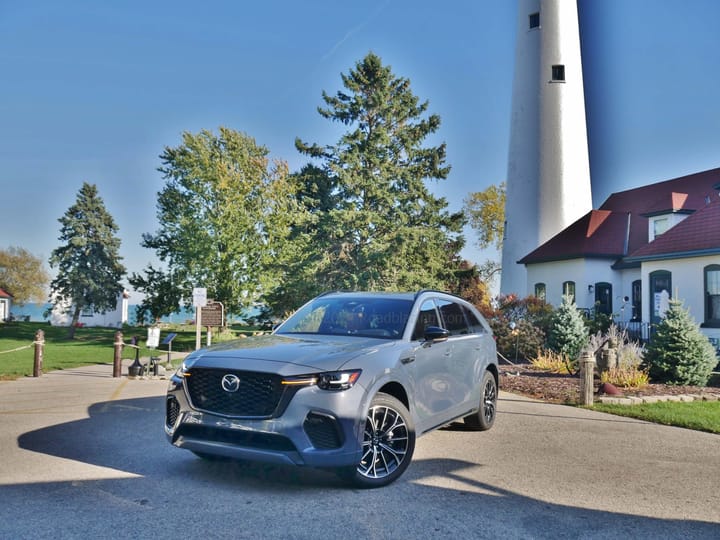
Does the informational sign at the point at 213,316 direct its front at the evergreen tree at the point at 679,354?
no

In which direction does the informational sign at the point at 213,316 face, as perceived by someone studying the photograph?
facing the viewer

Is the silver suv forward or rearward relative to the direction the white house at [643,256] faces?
forward

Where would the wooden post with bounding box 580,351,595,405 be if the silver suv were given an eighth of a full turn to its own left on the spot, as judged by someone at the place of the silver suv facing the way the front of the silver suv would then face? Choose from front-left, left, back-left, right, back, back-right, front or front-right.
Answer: back-left

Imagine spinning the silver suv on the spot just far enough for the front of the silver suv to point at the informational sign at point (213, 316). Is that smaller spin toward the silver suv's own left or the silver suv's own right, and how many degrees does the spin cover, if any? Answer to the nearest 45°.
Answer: approximately 135° to the silver suv's own right

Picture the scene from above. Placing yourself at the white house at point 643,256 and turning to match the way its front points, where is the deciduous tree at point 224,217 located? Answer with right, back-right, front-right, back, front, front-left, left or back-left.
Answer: front-right

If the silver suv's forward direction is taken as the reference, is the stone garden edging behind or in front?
behind

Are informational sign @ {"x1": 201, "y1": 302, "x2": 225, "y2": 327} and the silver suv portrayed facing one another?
no

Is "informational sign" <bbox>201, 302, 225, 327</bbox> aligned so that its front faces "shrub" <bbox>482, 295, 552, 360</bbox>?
no

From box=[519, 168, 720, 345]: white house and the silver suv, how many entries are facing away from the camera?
0

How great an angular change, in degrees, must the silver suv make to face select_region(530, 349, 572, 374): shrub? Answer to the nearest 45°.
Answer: approximately 180°

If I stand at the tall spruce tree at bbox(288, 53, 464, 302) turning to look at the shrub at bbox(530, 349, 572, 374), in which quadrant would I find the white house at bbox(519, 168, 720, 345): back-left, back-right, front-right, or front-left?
front-left

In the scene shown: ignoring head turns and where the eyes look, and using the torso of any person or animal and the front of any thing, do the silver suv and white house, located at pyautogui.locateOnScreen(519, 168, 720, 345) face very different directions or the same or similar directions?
same or similar directions

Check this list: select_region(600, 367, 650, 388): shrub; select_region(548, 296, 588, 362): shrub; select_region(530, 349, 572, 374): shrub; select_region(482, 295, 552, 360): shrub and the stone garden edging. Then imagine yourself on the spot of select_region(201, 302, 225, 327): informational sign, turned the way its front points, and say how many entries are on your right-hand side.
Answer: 0

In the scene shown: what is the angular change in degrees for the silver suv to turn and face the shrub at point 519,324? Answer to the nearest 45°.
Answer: approximately 135° to its right

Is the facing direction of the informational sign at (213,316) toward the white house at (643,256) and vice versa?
no

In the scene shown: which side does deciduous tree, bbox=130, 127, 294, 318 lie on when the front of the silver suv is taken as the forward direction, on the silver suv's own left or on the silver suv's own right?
on the silver suv's own right
